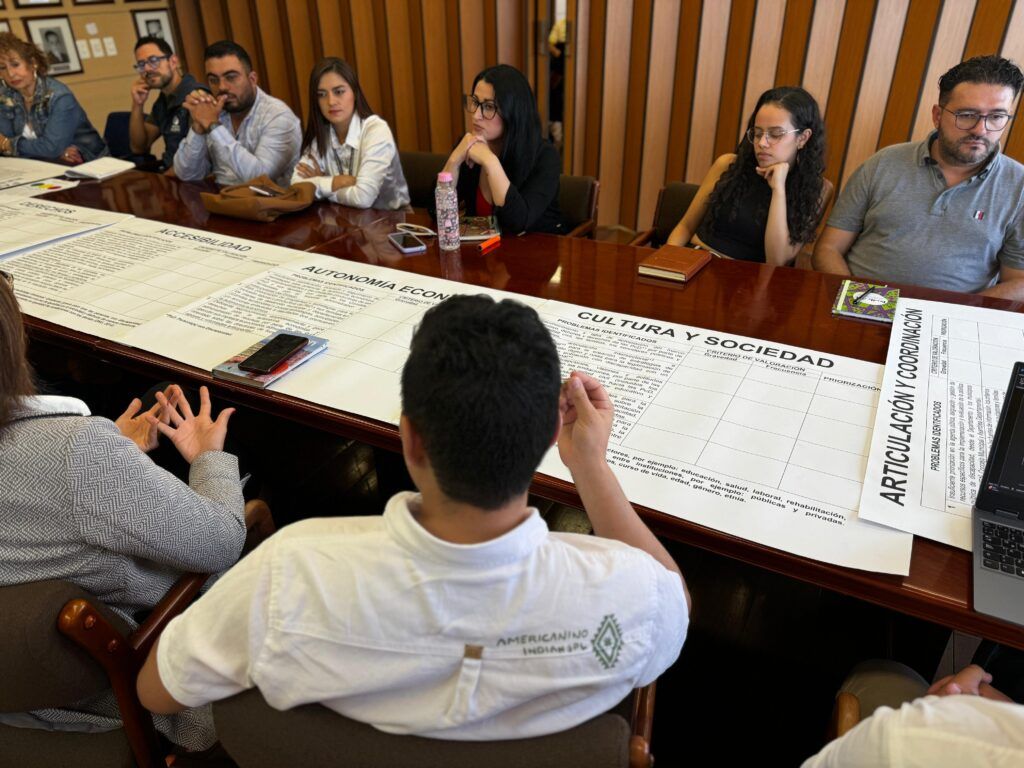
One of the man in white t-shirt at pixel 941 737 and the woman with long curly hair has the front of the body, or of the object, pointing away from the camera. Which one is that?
the man in white t-shirt

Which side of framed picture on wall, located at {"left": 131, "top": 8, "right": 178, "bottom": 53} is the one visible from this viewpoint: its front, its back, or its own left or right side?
front

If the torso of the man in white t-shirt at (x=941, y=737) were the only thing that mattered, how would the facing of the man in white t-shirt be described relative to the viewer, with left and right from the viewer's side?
facing away from the viewer

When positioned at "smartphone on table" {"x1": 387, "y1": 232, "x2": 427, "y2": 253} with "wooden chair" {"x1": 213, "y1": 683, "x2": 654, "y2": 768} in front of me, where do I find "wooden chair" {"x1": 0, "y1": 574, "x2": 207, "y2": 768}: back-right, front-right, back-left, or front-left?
front-right

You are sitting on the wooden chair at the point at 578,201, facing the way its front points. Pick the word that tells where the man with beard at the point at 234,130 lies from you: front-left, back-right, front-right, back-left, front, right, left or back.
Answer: front-right

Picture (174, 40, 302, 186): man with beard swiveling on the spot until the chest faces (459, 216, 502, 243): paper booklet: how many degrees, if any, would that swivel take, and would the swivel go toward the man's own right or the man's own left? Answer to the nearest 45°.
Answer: approximately 90° to the man's own left

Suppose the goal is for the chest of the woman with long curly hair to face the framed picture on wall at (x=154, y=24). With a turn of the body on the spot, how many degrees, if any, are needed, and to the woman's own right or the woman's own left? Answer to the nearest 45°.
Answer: approximately 90° to the woman's own right

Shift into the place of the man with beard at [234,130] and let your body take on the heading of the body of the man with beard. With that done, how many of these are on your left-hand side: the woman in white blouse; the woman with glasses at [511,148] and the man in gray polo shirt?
3

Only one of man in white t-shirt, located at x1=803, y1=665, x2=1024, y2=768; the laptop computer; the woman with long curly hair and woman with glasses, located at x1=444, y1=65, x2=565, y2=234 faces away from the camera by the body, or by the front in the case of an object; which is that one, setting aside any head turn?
the man in white t-shirt

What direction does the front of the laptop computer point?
toward the camera

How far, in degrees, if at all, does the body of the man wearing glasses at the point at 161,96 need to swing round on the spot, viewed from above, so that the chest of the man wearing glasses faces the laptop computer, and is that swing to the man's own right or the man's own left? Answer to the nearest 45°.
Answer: approximately 45° to the man's own left

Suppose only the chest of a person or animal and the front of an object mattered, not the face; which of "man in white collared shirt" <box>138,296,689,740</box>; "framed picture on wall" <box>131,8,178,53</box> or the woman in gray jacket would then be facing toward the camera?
the framed picture on wall

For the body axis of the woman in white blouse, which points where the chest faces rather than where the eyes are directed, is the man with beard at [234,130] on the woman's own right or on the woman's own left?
on the woman's own right

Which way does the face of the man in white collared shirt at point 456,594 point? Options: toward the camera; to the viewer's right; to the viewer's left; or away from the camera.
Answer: away from the camera

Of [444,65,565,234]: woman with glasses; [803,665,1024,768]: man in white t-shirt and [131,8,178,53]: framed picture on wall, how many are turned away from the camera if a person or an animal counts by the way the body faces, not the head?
1

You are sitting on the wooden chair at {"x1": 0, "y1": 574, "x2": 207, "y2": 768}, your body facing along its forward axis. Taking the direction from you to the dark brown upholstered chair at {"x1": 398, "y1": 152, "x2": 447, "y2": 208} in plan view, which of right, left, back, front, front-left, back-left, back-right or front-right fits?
front

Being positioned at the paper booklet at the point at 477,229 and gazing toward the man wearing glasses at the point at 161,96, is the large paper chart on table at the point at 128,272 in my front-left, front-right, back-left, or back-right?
front-left

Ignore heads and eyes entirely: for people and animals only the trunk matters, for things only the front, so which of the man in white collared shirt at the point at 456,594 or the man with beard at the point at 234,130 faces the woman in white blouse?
the man in white collared shirt
